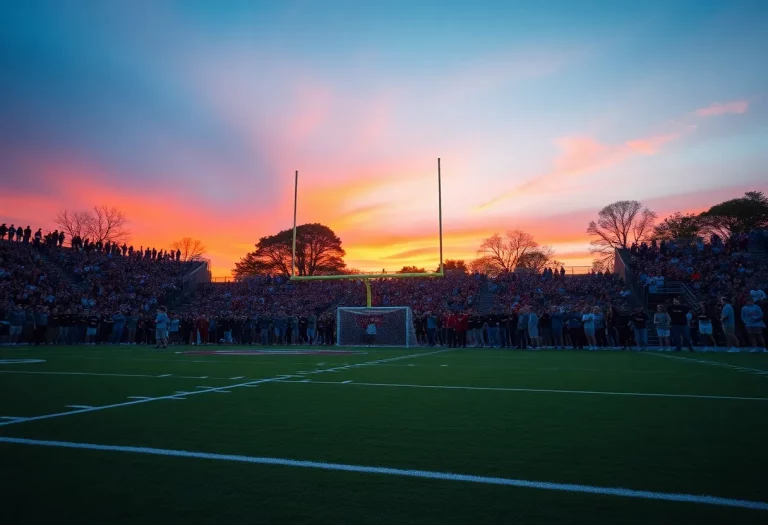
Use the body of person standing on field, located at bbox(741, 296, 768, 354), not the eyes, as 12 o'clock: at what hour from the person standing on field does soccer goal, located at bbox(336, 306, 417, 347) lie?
The soccer goal is roughly at 3 o'clock from the person standing on field.

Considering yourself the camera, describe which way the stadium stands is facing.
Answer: facing the viewer

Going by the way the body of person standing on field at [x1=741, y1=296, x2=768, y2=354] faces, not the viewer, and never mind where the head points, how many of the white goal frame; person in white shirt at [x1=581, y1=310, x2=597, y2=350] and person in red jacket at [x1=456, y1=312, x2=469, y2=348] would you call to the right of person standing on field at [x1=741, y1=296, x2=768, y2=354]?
3

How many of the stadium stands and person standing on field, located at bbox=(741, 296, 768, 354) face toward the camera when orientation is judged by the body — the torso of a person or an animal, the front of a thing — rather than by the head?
2

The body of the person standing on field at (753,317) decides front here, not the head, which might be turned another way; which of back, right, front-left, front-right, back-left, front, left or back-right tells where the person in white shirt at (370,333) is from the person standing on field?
right

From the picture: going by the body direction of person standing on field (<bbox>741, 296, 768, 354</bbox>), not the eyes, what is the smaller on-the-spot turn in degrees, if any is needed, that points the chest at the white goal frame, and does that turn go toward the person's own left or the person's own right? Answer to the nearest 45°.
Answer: approximately 90° to the person's own right

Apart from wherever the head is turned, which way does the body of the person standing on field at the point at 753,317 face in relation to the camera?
toward the camera

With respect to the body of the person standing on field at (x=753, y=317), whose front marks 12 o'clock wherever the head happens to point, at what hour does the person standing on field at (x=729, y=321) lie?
the person standing on field at (x=729, y=321) is roughly at 3 o'clock from the person standing on field at (x=753, y=317).

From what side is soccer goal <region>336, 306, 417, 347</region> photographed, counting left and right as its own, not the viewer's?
front

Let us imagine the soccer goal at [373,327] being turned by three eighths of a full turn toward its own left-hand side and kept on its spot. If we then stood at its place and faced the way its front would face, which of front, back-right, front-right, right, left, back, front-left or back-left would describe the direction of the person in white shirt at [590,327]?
right

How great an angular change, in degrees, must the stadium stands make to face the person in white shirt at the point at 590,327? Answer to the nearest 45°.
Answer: approximately 45° to its left

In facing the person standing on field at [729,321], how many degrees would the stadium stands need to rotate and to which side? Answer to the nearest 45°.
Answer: approximately 45° to its left

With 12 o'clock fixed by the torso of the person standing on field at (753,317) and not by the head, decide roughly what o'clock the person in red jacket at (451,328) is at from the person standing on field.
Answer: The person in red jacket is roughly at 3 o'clock from the person standing on field.
